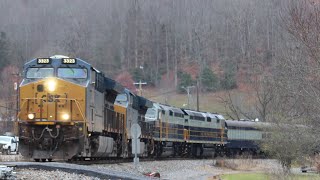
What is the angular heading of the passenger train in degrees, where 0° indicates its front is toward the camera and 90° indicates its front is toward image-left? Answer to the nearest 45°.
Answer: approximately 45°
